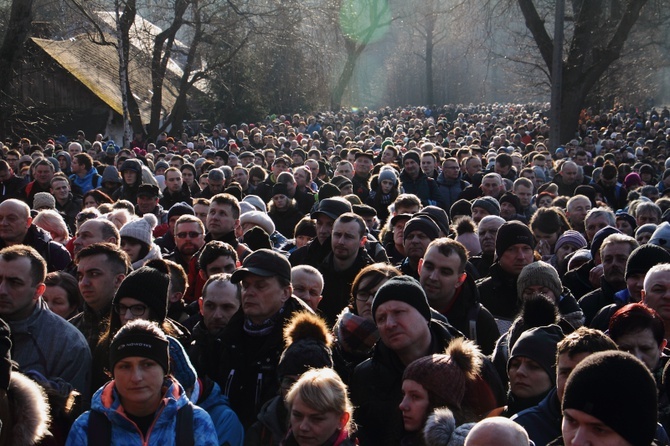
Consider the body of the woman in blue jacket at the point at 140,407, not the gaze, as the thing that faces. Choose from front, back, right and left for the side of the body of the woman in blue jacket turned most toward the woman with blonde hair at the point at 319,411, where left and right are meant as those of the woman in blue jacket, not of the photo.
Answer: left

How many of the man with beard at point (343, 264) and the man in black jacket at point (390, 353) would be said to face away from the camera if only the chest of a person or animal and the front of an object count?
0

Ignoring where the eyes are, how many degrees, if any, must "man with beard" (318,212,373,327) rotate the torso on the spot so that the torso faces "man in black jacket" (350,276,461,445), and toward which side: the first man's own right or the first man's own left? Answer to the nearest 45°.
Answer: approximately 45° to the first man's own left

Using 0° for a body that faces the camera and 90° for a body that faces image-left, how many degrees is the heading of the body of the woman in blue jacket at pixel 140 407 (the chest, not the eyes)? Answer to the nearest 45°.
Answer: approximately 0°

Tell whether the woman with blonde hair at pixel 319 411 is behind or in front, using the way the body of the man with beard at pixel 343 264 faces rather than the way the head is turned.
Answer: in front

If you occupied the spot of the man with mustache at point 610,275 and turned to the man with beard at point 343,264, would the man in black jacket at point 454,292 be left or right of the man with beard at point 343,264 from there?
left
